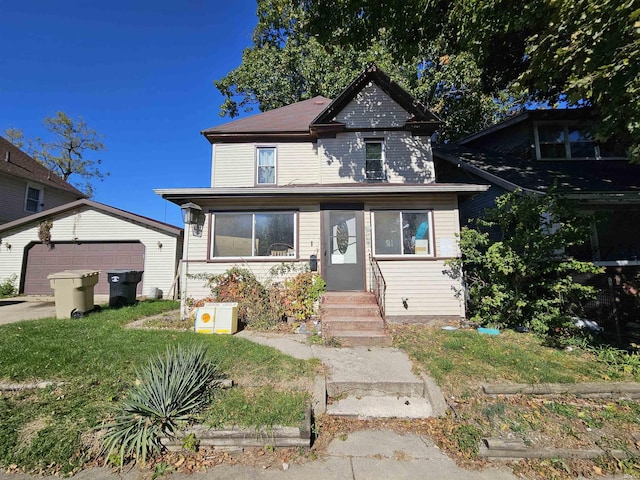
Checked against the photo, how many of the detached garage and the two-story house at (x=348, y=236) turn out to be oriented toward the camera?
2

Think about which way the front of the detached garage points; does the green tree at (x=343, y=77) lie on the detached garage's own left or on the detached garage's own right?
on the detached garage's own left

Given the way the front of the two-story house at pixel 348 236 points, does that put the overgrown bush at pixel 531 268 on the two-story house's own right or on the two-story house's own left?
on the two-story house's own left

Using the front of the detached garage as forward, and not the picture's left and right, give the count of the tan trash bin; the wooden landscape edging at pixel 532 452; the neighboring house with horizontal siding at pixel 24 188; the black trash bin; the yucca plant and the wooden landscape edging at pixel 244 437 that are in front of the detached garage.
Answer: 5

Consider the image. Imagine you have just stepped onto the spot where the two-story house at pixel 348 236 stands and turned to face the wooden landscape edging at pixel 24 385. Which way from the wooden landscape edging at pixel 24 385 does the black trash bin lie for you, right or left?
right

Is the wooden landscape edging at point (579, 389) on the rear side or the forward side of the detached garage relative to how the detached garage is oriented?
on the forward side

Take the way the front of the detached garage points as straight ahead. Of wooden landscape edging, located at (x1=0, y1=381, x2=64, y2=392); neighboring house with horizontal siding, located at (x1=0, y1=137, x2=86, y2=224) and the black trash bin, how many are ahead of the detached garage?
2

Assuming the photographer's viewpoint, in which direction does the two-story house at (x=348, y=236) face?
facing the viewer

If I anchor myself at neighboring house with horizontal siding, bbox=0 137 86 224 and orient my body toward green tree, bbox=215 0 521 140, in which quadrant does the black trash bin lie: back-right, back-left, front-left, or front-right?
front-right

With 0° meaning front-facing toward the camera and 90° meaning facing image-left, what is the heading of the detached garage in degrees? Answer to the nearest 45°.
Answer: approximately 0°

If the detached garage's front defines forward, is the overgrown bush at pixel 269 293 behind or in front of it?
in front

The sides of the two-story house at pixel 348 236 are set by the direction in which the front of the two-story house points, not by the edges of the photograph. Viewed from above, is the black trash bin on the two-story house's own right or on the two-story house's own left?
on the two-story house's own right

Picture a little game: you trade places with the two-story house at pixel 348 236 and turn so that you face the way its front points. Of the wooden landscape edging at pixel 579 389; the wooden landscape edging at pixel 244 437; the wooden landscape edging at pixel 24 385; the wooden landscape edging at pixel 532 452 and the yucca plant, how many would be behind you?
0

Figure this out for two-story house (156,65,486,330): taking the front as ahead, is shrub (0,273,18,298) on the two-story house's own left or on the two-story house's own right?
on the two-story house's own right

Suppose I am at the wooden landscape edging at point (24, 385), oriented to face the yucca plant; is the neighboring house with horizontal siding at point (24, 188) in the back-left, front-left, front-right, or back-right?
back-left
